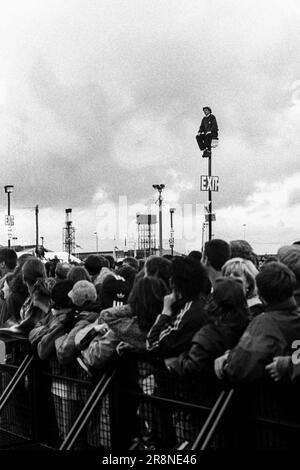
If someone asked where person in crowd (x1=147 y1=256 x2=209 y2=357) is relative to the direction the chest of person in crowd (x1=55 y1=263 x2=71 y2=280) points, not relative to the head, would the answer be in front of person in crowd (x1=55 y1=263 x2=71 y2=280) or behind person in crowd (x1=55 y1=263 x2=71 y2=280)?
behind

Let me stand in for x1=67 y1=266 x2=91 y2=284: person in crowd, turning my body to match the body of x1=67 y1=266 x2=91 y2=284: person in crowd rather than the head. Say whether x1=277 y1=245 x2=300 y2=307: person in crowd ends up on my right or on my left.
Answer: on my right

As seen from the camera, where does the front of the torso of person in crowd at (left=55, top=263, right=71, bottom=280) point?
away from the camera

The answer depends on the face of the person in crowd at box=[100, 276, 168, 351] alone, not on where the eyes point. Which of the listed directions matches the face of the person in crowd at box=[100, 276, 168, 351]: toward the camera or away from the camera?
away from the camera

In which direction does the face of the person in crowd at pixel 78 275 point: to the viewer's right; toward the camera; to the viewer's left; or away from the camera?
away from the camera

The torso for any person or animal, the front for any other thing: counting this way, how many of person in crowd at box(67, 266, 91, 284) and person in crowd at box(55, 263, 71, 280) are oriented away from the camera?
2

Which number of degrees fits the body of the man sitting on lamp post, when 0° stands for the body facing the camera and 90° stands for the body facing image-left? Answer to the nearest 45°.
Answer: approximately 45°

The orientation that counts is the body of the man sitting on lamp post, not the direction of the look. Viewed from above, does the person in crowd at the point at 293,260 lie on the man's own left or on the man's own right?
on the man's own left
